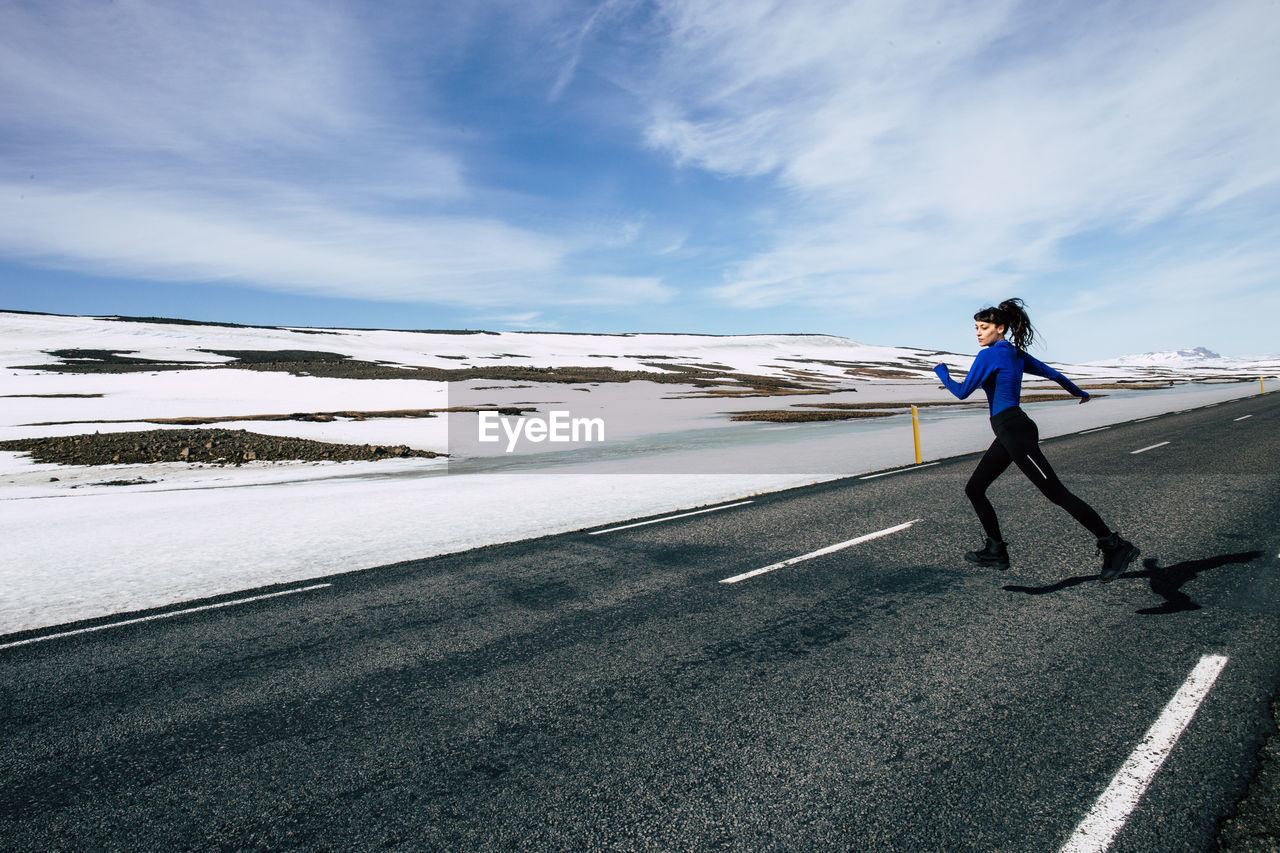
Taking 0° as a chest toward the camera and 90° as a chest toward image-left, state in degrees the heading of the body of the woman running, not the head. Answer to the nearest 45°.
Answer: approximately 90°

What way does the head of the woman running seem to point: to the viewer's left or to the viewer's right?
to the viewer's left
